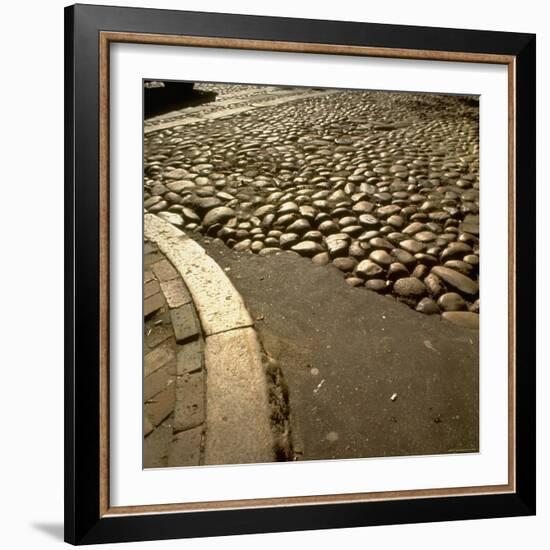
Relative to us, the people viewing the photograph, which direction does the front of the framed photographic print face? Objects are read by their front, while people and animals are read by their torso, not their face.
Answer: facing the viewer and to the right of the viewer
